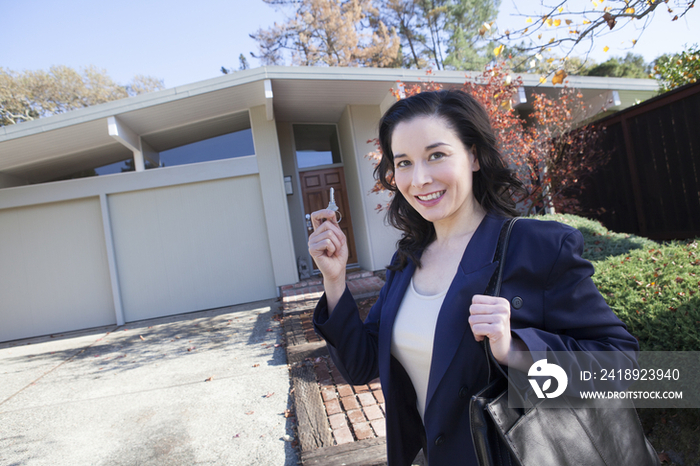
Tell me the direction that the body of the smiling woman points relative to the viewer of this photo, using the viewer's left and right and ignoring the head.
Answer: facing the viewer and to the left of the viewer

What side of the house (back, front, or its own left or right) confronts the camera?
front

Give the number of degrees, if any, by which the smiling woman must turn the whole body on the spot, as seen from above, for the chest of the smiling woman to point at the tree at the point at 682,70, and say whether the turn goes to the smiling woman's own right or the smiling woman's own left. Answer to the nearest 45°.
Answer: approximately 180°

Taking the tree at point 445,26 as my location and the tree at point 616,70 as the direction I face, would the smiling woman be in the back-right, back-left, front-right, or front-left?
back-right

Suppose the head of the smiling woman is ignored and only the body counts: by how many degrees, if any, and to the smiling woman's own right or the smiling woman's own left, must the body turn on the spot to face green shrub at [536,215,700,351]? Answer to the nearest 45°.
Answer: approximately 180°

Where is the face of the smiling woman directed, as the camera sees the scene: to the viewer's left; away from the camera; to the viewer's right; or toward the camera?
toward the camera

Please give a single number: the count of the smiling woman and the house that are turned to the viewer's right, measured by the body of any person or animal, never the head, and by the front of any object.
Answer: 0

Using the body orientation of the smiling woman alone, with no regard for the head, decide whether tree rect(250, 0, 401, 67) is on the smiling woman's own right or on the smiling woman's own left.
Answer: on the smiling woman's own right

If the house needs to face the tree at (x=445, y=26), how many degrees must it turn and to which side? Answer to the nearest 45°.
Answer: approximately 135° to its left
